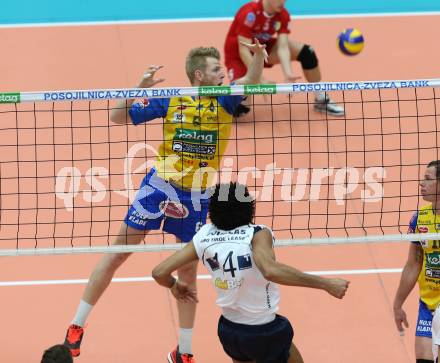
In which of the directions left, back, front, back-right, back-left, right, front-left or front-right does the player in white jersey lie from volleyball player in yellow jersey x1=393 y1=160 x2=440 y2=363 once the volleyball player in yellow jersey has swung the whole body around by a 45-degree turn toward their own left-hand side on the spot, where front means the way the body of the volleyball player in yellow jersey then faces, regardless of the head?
front-right

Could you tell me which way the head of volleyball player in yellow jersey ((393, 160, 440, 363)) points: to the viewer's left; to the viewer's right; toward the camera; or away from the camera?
to the viewer's left

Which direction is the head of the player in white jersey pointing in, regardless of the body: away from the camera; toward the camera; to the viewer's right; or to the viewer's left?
away from the camera

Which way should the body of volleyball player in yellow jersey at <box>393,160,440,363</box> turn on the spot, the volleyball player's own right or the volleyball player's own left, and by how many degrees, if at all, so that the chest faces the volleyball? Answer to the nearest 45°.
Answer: approximately 135° to the volleyball player's own right

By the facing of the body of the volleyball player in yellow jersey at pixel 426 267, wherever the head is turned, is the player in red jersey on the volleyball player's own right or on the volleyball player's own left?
on the volleyball player's own right

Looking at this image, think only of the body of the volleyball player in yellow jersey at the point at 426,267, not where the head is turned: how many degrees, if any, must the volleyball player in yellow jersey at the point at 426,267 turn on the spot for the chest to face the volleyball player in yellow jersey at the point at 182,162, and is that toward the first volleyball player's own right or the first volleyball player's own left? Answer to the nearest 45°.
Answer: approximately 45° to the first volleyball player's own right

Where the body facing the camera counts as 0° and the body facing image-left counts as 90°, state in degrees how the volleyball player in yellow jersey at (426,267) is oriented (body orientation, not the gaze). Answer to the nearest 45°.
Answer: approximately 45°
